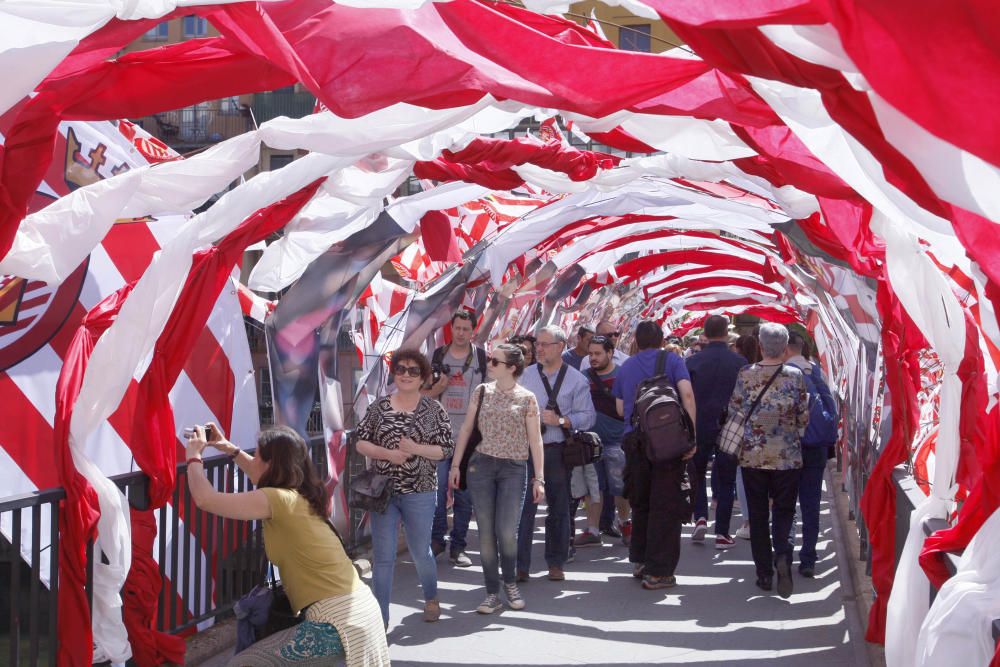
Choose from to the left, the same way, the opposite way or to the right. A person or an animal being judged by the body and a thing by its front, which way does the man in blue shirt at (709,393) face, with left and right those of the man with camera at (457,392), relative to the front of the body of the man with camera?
the opposite way

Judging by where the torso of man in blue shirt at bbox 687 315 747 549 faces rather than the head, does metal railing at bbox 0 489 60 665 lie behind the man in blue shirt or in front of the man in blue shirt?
behind

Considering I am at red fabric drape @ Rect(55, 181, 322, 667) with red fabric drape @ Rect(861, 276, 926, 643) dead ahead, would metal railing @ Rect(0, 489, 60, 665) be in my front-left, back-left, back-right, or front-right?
back-right

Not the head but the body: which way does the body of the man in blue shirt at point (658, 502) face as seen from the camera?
away from the camera

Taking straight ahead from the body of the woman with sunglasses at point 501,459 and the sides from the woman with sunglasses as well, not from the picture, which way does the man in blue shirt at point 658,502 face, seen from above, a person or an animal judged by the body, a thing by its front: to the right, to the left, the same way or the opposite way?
the opposite way

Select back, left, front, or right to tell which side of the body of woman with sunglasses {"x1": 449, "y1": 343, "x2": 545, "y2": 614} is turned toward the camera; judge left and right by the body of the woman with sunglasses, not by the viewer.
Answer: front

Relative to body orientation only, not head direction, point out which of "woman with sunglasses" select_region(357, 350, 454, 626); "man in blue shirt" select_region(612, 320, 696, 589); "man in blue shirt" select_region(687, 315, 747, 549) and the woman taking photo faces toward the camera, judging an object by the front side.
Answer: the woman with sunglasses

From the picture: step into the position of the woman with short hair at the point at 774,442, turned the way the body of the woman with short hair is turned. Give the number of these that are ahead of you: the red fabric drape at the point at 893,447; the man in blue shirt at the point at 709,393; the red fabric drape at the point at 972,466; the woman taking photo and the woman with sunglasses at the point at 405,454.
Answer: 1

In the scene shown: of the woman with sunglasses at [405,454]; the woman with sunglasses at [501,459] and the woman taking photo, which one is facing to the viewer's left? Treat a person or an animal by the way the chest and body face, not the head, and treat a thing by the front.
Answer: the woman taking photo

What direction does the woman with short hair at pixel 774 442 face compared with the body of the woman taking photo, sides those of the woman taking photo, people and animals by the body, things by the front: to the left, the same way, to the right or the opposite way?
to the right

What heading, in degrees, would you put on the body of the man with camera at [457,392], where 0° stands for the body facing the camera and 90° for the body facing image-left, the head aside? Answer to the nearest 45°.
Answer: approximately 0°

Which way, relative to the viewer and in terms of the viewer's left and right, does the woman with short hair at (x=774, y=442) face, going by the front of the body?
facing away from the viewer

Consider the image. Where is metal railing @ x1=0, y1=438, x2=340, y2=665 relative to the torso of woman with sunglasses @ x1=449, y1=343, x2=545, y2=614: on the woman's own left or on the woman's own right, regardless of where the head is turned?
on the woman's own right

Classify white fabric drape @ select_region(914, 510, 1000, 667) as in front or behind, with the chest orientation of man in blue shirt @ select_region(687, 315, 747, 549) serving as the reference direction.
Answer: behind

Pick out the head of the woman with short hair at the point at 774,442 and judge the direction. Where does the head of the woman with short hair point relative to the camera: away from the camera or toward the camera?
away from the camera

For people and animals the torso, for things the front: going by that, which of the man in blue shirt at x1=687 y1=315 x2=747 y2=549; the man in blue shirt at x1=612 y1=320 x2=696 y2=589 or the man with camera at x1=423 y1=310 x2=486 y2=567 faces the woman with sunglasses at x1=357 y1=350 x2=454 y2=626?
the man with camera
